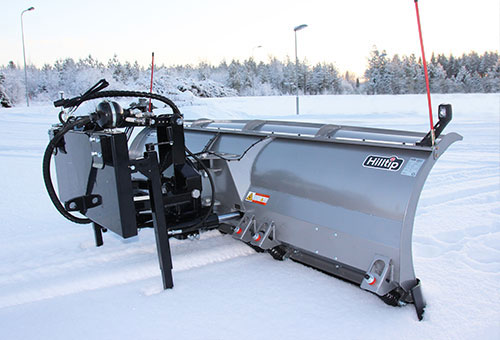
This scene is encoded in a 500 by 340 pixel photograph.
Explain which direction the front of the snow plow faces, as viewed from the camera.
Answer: facing away from the viewer and to the right of the viewer
